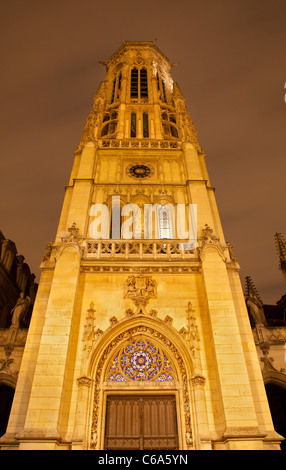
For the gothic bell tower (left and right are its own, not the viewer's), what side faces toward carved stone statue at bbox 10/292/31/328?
right

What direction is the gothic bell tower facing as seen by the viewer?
toward the camera
